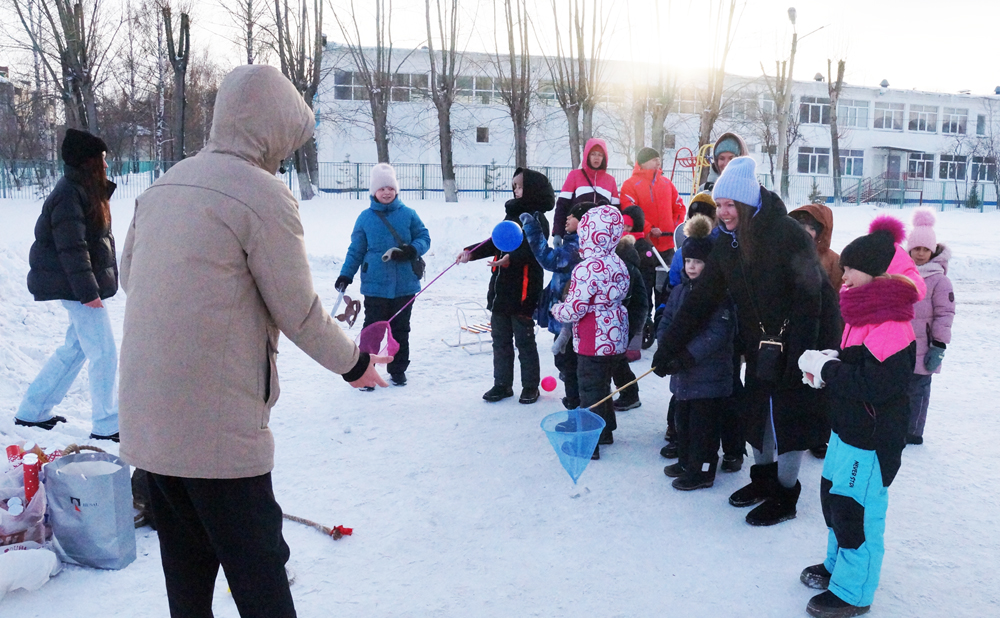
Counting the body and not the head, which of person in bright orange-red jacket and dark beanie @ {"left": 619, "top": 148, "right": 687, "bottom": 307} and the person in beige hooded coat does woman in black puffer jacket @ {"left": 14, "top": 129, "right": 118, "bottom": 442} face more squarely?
the person in bright orange-red jacket and dark beanie

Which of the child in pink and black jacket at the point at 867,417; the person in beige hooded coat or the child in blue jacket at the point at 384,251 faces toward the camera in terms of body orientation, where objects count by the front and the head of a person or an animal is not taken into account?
the child in blue jacket

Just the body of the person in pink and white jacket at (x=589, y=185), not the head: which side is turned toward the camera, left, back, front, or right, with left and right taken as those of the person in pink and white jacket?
front

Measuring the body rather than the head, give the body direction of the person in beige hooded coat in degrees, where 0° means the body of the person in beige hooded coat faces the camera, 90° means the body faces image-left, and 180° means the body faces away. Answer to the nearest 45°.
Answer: approximately 225°

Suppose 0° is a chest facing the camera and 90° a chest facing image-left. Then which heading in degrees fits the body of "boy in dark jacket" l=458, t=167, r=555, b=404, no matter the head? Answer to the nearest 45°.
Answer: approximately 45°

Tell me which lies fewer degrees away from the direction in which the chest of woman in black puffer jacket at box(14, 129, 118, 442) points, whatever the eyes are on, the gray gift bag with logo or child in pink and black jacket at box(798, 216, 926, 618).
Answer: the child in pink and black jacket

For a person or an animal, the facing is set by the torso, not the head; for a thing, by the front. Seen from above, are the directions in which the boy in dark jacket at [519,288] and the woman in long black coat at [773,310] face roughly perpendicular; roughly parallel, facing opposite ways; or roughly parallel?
roughly parallel

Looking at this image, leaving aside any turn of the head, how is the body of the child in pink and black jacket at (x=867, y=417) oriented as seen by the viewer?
to the viewer's left

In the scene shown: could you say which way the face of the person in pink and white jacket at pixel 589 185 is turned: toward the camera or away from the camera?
toward the camera

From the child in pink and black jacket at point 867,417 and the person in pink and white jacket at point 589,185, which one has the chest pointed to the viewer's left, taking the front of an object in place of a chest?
the child in pink and black jacket

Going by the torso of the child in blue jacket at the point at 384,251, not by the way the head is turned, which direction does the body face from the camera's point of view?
toward the camera

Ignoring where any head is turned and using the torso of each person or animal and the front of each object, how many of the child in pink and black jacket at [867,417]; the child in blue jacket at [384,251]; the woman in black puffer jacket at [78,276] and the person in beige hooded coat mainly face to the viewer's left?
1

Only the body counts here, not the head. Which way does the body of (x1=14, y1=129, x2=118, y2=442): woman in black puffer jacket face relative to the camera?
to the viewer's right
